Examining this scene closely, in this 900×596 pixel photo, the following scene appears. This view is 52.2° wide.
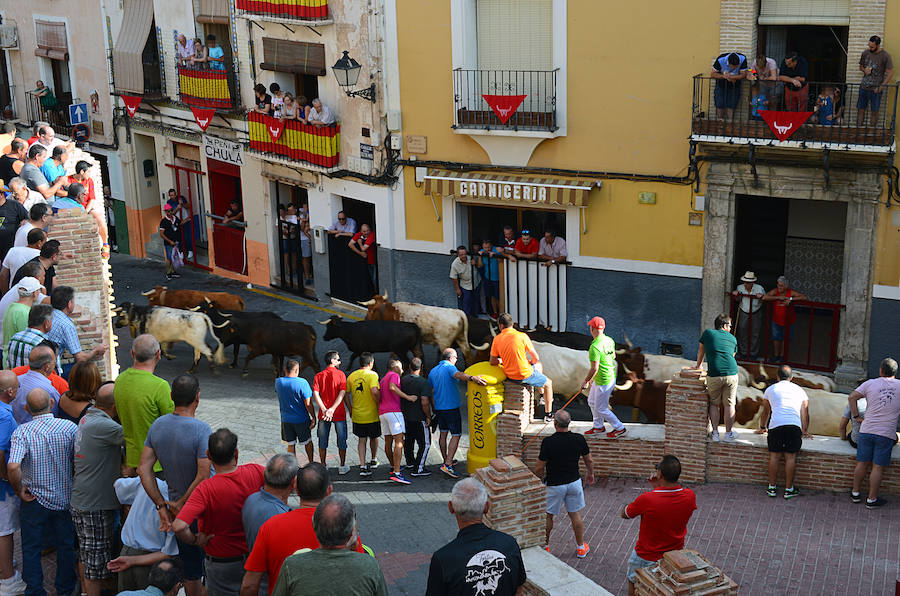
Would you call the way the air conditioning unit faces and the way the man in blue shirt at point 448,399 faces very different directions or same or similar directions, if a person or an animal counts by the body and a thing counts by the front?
very different directions

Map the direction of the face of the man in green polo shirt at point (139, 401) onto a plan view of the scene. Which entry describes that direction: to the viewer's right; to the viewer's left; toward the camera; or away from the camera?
away from the camera

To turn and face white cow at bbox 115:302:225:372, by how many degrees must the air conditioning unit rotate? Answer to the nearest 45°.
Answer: approximately 45° to its left

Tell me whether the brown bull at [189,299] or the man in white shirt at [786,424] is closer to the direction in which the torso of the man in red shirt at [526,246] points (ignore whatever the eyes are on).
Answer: the man in white shirt

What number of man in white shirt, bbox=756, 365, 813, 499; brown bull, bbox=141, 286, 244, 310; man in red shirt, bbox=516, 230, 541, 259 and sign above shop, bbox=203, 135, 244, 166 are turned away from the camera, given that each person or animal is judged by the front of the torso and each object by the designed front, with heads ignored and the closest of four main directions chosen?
1

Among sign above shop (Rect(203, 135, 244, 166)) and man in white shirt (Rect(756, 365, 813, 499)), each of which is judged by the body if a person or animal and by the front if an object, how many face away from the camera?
1

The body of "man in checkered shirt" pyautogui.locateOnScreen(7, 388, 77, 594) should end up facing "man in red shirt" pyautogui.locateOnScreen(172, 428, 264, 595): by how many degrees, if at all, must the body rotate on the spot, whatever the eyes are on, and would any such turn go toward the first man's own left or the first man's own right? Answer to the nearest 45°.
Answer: approximately 135° to the first man's own right

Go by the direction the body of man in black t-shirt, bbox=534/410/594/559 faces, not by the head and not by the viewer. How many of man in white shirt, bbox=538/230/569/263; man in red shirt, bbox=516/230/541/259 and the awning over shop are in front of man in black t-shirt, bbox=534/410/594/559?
3

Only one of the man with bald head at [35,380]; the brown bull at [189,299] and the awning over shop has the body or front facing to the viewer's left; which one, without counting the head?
the brown bull

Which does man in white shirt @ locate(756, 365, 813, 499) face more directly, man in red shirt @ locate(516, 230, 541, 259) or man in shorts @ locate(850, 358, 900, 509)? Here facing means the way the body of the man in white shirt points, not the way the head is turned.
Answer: the man in red shirt

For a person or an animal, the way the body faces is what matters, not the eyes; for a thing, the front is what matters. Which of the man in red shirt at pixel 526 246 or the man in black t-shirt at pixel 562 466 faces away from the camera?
the man in black t-shirt

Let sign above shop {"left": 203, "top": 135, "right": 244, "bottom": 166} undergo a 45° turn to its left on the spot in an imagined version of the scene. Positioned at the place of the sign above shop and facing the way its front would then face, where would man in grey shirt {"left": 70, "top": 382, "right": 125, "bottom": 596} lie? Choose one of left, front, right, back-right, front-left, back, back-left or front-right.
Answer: front

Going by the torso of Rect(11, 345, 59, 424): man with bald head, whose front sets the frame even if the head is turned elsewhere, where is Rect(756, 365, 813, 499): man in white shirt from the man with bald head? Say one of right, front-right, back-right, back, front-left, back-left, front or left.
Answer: front-right

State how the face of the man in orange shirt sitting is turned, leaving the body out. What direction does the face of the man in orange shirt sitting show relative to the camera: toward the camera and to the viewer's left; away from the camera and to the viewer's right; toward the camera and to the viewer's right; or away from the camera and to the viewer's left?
away from the camera and to the viewer's left

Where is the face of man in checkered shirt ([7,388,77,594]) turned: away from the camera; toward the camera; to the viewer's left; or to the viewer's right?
away from the camera

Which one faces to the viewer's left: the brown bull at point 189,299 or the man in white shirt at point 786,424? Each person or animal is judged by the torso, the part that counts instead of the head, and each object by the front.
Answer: the brown bull

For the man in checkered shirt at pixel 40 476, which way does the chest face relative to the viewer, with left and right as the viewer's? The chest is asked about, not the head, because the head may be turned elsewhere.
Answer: facing away from the viewer

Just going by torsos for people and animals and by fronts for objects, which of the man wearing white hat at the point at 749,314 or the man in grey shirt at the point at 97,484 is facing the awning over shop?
the man in grey shirt

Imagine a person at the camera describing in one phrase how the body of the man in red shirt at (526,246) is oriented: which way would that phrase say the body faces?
toward the camera
